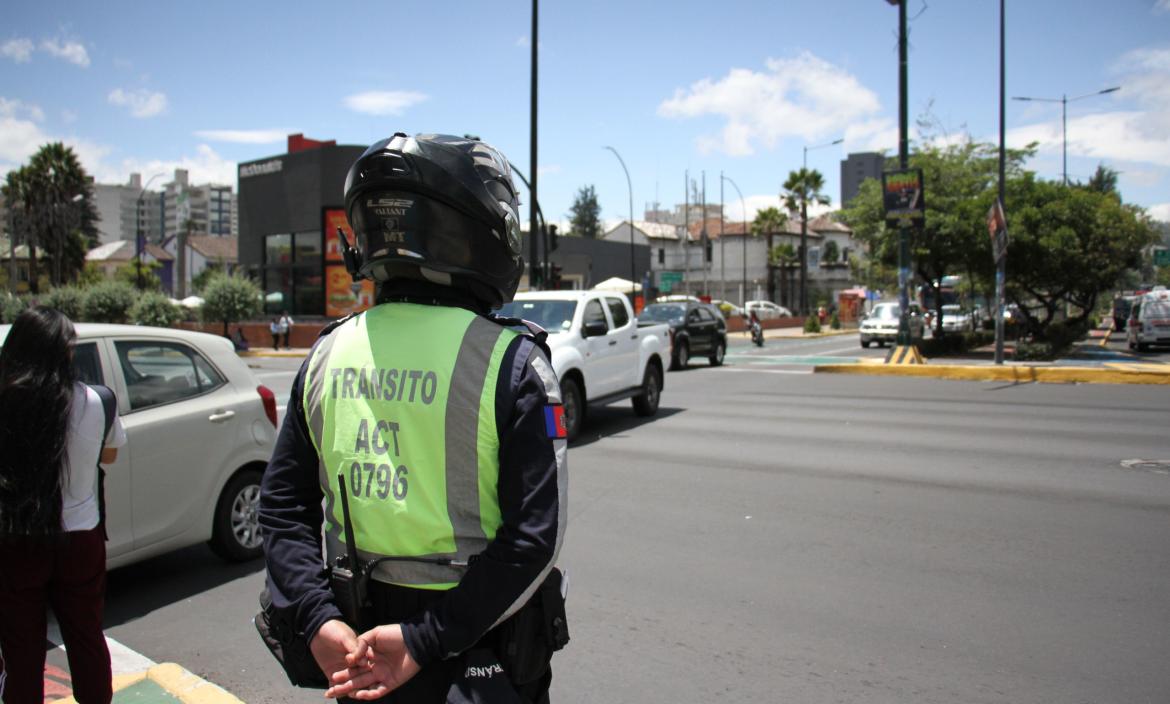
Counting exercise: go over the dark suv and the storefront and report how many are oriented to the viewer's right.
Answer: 0

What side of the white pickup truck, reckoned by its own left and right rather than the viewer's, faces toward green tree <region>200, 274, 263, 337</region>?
right

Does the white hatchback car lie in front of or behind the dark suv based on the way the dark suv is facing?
in front

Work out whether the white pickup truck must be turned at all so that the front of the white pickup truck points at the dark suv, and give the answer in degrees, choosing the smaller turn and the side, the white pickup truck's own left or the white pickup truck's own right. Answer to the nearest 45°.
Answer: approximately 135° to the white pickup truck's own right

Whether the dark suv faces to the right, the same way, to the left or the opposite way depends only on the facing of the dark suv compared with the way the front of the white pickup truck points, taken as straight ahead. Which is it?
the same way

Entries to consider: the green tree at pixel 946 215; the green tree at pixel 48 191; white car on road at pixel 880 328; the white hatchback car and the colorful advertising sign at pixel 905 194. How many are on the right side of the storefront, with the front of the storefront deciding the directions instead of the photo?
1

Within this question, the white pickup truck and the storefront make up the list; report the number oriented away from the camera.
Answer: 0

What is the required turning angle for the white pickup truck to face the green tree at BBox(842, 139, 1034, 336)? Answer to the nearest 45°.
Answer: approximately 180°

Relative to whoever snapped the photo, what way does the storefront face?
facing the viewer and to the left of the viewer

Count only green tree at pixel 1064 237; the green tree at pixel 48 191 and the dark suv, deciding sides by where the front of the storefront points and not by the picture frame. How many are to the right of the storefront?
1

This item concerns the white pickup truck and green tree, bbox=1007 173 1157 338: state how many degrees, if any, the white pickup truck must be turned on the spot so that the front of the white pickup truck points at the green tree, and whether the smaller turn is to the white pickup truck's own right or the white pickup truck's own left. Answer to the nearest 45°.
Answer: approximately 180°

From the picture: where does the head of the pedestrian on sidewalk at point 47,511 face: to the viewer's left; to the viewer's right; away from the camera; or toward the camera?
away from the camera

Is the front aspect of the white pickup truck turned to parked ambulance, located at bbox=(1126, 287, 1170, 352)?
no

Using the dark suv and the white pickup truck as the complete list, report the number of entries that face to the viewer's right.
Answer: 0

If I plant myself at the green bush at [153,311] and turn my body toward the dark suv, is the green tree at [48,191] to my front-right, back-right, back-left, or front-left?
back-left

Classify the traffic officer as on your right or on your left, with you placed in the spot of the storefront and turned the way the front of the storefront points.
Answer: on your left

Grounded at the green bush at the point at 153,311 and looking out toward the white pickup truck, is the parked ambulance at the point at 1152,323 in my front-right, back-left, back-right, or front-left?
front-left
